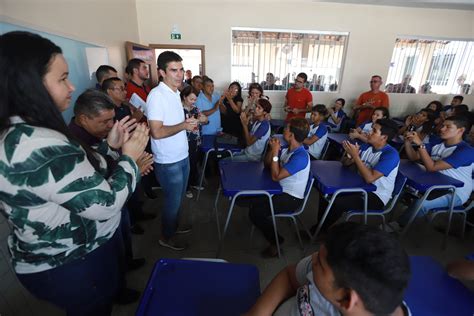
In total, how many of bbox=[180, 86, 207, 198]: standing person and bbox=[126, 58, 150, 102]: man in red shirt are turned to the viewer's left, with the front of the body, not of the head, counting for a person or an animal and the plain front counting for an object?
0

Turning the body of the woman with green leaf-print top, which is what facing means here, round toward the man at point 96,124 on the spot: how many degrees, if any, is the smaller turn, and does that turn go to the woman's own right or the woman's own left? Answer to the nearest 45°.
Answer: approximately 90° to the woman's own left

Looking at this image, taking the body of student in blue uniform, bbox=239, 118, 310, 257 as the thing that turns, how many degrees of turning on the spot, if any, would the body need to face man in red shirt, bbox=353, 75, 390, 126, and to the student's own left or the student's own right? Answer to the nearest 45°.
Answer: approximately 135° to the student's own right

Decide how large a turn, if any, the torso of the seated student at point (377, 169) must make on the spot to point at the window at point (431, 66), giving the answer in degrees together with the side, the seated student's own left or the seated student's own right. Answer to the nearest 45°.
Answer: approximately 90° to the seated student's own right

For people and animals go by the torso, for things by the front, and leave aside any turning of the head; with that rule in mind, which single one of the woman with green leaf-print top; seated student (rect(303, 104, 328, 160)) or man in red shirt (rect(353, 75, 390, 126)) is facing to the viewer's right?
the woman with green leaf-print top

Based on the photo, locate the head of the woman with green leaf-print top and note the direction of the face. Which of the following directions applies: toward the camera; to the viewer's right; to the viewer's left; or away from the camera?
to the viewer's right

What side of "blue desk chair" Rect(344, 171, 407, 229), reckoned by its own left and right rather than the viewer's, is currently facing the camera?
left

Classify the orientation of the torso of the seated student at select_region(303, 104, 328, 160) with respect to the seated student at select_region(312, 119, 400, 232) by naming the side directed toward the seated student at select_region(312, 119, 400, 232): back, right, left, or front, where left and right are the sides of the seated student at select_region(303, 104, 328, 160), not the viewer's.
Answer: left

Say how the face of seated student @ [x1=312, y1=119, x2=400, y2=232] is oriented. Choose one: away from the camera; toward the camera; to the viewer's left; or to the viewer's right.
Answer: to the viewer's left

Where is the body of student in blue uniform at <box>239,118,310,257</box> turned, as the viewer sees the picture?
to the viewer's left

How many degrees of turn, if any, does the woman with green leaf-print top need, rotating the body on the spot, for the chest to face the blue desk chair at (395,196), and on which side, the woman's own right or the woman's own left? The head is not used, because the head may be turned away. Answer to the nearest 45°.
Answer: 0° — they already face it

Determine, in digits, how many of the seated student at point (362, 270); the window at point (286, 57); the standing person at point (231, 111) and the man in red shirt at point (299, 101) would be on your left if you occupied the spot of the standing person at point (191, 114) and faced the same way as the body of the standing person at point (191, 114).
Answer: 3
